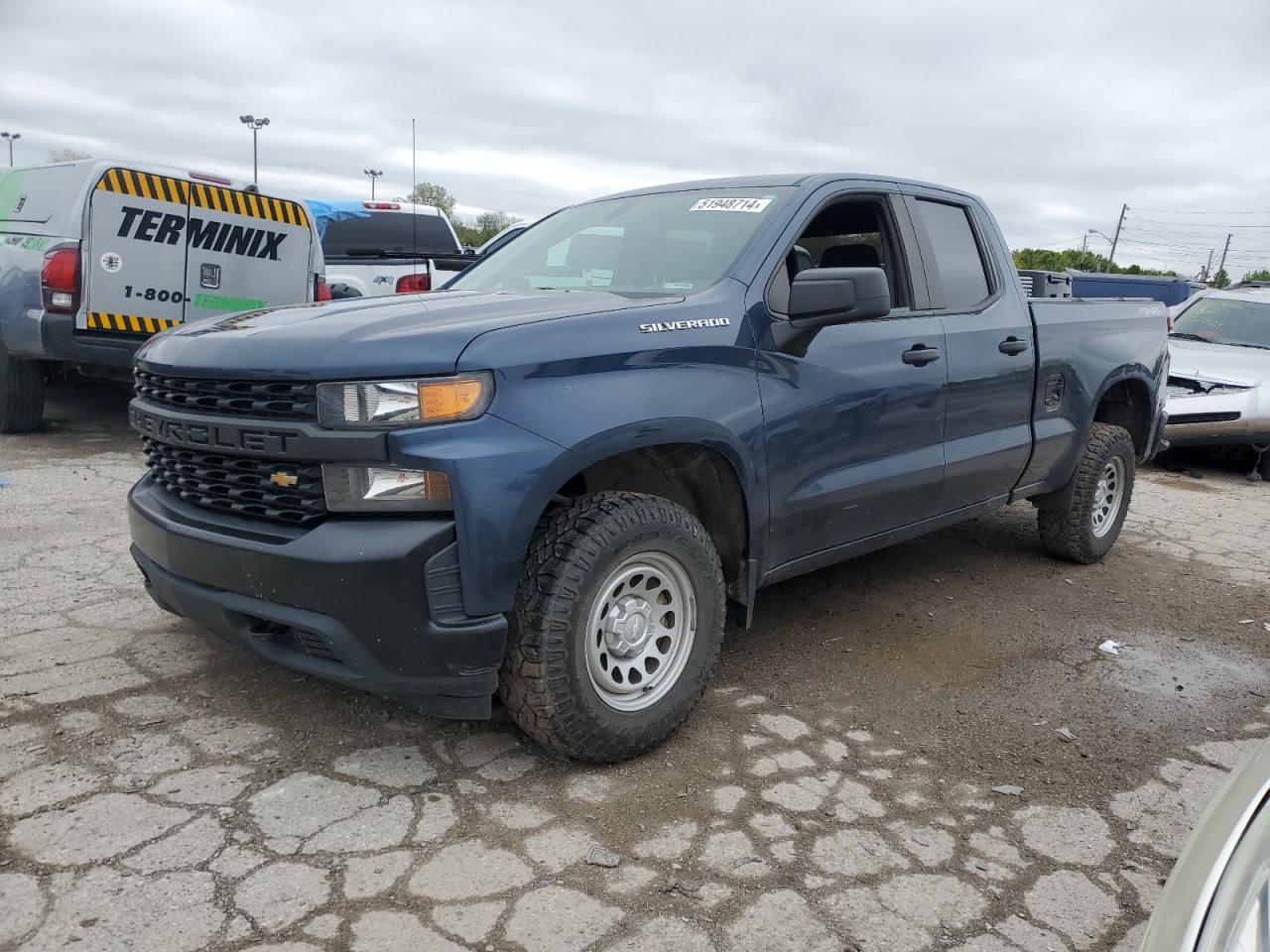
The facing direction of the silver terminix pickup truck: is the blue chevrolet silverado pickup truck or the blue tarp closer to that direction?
the blue tarp

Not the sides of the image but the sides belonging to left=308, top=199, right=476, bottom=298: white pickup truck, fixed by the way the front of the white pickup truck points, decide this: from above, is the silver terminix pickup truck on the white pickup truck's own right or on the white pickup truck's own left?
on the white pickup truck's own left

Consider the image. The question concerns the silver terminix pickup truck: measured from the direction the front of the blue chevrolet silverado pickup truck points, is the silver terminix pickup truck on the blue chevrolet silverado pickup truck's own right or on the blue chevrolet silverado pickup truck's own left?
on the blue chevrolet silverado pickup truck's own right

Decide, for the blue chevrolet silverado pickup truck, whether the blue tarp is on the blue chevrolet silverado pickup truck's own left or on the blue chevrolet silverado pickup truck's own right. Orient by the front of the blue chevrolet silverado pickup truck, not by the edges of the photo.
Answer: on the blue chevrolet silverado pickup truck's own right

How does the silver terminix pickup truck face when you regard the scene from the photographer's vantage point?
facing away from the viewer and to the left of the viewer

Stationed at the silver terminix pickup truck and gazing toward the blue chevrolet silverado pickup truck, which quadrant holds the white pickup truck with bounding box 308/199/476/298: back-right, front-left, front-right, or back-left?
back-left

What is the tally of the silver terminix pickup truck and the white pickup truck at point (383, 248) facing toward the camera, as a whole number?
0

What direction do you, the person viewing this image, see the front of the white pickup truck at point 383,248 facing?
facing away from the viewer and to the left of the viewer

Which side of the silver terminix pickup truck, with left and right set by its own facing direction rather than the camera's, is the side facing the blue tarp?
right

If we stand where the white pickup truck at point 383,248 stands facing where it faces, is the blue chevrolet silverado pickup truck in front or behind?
behind
